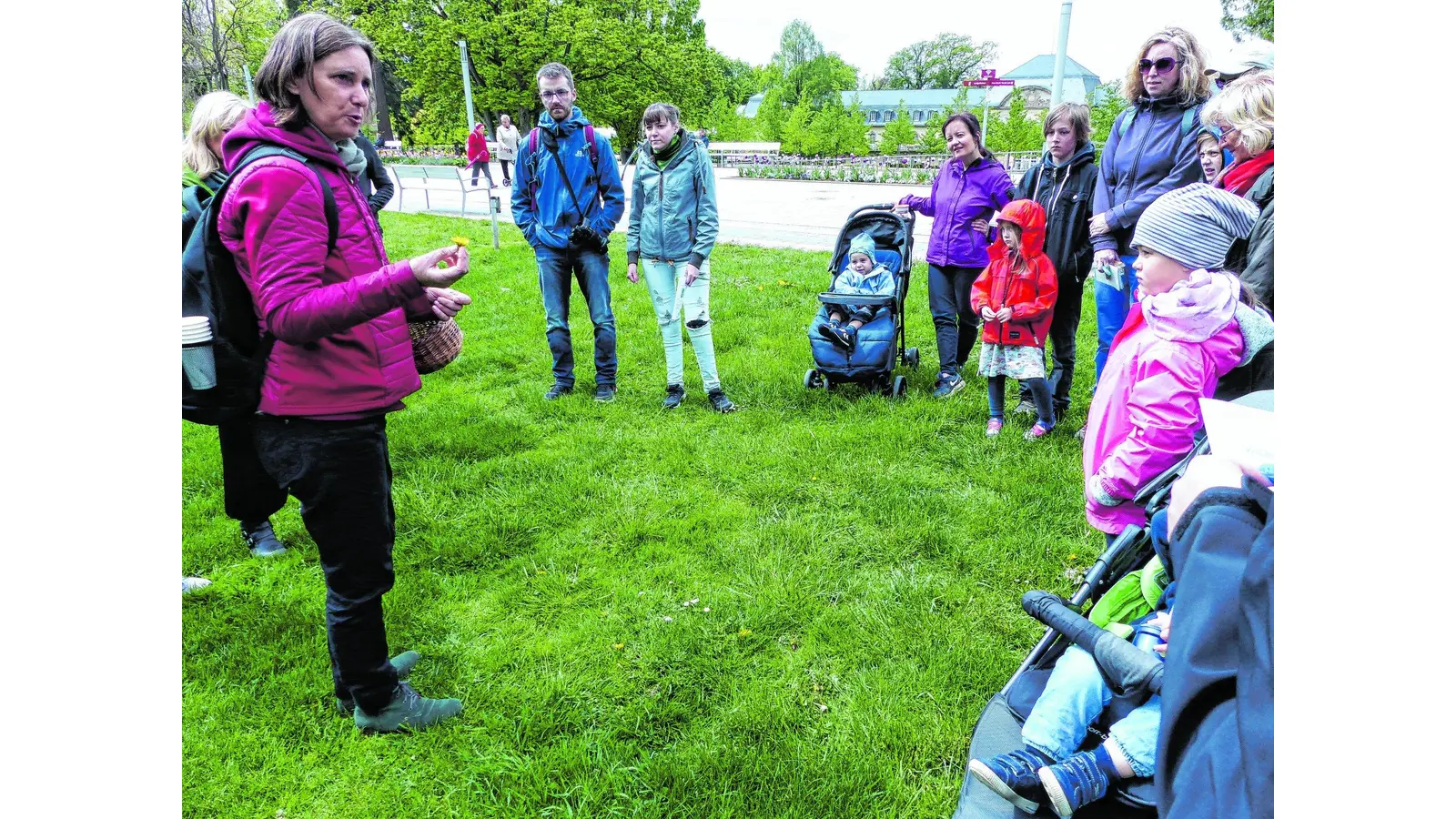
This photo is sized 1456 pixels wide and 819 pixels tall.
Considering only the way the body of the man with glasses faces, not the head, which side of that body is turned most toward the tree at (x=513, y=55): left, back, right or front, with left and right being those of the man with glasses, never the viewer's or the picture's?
back

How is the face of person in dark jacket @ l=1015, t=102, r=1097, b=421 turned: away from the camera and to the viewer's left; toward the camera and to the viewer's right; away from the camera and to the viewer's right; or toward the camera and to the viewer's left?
toward the camera and to the viewer's left

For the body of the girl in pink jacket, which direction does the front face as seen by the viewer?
to the viewer's left

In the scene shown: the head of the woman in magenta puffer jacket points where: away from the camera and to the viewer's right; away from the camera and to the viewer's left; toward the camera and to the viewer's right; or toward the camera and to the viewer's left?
toward the camera and to the viewer's right

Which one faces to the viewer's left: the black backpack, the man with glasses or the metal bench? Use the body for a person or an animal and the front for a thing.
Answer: the black backpack

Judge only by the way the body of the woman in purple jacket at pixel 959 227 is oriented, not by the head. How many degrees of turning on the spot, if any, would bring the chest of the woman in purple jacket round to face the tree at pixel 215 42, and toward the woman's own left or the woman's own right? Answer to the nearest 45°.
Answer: approximately 90° to the woman's own right

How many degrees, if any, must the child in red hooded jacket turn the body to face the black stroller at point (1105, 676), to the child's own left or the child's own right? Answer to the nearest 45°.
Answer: approximately 45° to the child's own left

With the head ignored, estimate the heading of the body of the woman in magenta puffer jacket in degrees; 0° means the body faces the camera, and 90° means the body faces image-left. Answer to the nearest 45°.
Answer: approximately 270°

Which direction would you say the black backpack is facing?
to the viewer's left

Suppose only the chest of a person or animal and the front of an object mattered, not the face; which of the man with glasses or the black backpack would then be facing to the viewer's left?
the black backpack

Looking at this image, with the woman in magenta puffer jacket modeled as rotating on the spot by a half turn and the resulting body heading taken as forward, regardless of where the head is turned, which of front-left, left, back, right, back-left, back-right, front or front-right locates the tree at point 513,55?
right

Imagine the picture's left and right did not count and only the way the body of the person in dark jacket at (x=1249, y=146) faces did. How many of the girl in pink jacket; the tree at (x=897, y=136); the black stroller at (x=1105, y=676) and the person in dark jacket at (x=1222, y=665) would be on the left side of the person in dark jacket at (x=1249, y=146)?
3

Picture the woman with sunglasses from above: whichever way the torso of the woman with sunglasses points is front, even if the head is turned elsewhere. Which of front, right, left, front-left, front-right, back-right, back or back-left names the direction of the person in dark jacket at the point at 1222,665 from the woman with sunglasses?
front-left
